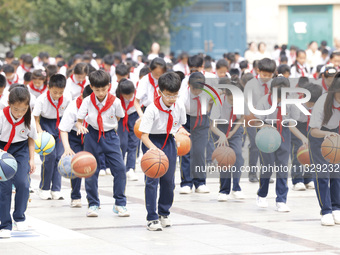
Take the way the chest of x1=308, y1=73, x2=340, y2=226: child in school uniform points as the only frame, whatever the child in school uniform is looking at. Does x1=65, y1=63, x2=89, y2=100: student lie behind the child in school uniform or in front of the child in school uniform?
behind

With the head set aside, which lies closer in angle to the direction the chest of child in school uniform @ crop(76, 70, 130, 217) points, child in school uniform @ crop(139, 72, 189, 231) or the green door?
the child in school uniform

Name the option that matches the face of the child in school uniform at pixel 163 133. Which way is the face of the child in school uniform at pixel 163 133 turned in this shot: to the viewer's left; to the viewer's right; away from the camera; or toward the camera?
toward the camera

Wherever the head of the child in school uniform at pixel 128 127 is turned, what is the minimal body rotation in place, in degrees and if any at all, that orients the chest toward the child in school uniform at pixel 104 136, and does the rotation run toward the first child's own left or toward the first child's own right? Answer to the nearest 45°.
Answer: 0° — they already face them

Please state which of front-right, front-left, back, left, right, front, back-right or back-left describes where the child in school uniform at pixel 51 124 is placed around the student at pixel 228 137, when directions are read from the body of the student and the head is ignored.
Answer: right

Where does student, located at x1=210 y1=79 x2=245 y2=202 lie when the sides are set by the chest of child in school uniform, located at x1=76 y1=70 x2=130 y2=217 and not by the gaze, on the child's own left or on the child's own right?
on the child's own left

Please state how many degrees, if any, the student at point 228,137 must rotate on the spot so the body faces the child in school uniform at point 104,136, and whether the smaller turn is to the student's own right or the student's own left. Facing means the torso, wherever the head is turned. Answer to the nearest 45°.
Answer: approximately 45° to the student's own right

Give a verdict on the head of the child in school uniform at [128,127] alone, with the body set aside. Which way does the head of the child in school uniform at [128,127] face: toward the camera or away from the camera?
toward the camera

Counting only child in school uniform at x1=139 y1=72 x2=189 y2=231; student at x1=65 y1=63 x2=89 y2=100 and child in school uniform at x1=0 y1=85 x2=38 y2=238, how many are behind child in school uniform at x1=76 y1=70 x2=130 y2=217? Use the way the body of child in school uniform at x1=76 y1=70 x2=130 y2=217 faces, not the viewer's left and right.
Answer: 1

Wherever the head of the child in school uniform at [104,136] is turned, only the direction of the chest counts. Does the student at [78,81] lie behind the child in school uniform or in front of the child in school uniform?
behind

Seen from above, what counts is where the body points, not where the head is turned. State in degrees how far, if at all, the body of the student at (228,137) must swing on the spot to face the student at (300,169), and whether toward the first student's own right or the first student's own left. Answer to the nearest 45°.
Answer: approximately 135° to the first student's own left

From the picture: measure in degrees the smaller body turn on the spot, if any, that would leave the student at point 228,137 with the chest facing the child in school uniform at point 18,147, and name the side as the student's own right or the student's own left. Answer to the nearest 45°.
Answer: approximately 45° to the student's own right

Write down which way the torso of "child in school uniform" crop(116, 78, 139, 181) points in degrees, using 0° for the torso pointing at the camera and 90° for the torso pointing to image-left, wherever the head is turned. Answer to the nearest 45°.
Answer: approximately 0°

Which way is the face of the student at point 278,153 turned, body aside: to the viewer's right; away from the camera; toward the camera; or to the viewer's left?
toward the camera

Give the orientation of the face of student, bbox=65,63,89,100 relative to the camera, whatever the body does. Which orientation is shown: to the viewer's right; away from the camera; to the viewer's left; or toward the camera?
toward the camera
